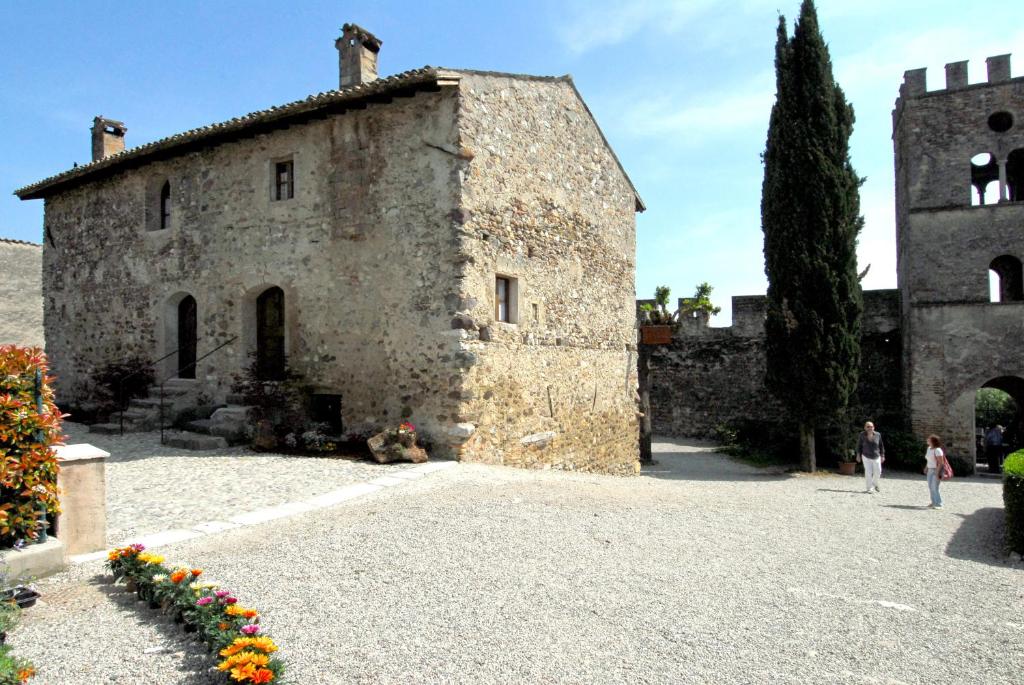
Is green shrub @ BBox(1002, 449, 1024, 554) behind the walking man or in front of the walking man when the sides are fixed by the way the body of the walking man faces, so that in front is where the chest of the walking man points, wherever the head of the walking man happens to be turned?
in front

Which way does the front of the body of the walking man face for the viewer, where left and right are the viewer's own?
facing the viewer

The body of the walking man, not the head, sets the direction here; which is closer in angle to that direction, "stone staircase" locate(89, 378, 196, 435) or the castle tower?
the stone staircase

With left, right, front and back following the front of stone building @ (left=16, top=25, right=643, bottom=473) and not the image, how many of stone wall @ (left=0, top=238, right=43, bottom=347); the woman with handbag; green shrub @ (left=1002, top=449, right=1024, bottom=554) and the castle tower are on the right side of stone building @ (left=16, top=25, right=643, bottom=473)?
1

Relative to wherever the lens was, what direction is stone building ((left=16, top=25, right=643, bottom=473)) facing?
facing the viewer and to the left of the viewer

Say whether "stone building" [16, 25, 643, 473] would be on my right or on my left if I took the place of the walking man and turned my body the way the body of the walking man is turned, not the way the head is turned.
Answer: on my right

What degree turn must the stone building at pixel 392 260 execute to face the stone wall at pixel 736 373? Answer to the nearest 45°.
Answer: approximately 180°

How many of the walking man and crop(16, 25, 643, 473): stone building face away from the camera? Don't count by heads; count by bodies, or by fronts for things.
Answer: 0

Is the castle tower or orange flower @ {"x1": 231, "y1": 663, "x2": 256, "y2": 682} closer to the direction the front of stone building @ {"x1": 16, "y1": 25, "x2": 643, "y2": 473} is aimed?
the orange flower

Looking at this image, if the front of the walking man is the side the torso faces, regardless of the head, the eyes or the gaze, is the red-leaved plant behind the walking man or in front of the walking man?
in front

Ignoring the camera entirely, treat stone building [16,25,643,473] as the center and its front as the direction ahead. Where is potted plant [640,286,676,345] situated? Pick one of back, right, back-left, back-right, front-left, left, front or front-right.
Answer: back

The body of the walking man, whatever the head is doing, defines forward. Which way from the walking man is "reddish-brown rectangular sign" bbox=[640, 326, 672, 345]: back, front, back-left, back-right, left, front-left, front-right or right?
back-right

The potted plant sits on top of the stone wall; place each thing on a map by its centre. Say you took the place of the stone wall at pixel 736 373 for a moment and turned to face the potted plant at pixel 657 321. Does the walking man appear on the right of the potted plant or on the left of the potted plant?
left
